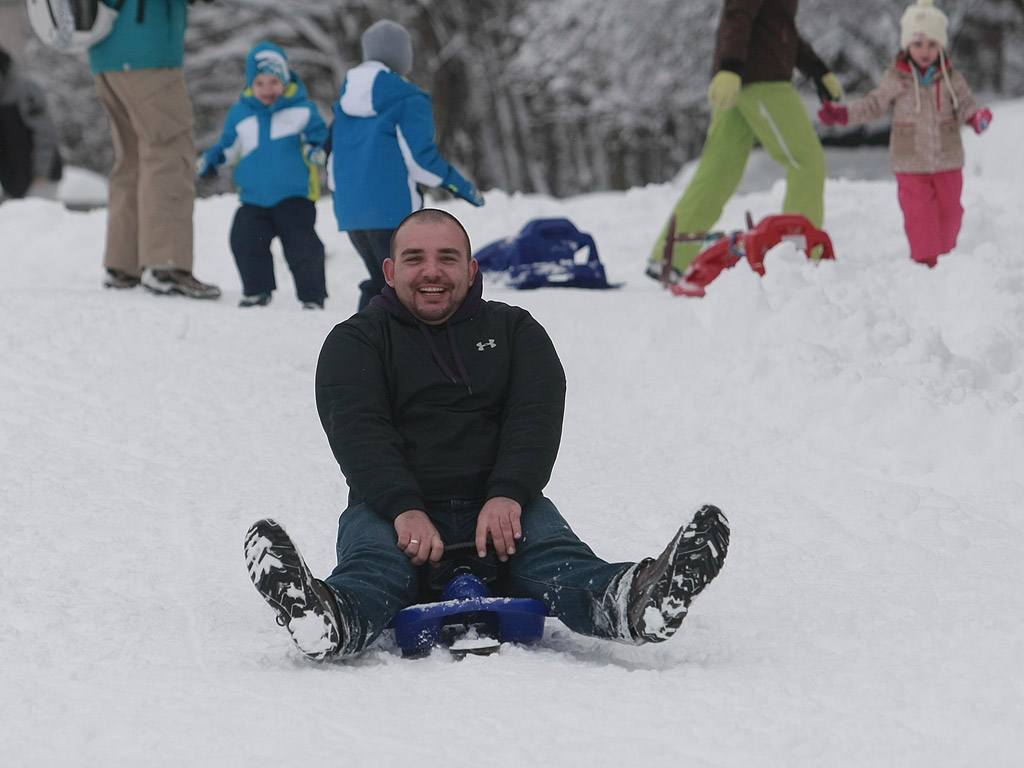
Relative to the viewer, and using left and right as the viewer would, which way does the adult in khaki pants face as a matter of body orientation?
facing to the right of the viewer

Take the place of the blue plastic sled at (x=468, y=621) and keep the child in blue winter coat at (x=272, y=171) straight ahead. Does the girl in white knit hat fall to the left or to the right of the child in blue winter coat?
right

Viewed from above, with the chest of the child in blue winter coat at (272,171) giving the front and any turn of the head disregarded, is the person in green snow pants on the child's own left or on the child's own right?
on the child's own left

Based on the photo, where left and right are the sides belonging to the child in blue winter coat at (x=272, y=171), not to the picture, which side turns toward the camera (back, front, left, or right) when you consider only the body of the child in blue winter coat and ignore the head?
front

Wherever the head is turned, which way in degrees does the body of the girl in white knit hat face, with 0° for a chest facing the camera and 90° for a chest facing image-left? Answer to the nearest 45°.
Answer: approximately 0°

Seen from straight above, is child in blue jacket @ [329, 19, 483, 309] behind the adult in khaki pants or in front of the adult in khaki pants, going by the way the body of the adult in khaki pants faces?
in front

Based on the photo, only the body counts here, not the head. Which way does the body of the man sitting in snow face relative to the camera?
toward the camera

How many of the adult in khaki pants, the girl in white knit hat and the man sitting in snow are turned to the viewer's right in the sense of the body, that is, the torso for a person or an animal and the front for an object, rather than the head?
1

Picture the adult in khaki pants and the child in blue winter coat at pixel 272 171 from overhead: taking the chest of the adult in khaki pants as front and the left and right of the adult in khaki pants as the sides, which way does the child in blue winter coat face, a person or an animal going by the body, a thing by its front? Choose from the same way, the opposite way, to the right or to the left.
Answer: to the right

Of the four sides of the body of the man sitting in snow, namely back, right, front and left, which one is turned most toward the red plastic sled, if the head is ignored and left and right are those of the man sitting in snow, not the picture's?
back

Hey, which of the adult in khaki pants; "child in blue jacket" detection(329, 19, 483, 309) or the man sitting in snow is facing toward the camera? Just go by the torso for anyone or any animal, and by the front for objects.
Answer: the man sitting in snow

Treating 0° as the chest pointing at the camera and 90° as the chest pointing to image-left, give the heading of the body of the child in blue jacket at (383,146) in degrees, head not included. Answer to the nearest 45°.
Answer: approximately 225°
